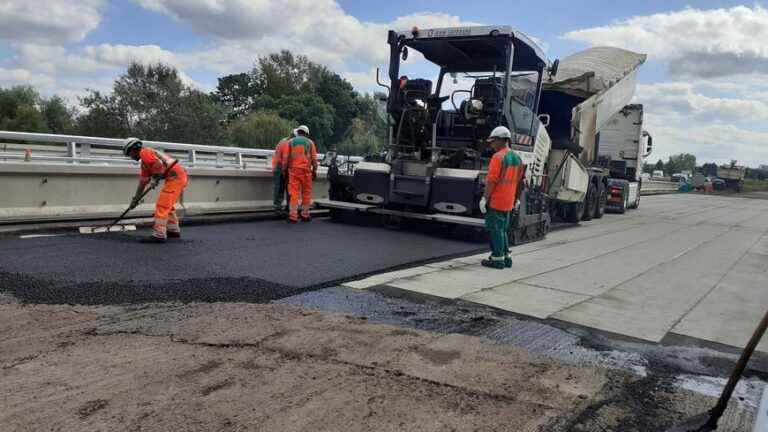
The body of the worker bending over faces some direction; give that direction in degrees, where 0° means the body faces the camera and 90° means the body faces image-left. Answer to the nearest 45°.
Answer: approximately 90°

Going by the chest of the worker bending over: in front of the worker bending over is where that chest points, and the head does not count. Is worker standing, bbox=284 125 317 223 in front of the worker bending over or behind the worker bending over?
behind

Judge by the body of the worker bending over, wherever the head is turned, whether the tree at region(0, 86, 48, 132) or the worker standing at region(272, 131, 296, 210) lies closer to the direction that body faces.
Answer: the tree

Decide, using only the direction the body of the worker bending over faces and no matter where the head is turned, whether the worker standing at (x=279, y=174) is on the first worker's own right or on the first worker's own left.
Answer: on the first worker's own right

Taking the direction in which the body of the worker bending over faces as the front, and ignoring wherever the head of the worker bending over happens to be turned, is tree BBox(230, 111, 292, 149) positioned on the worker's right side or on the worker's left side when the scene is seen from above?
on the worker's right side

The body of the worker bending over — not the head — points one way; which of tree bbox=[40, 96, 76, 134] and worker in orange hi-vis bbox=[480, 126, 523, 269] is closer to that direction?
the tree

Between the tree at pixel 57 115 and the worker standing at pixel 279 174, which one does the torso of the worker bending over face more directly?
the tree

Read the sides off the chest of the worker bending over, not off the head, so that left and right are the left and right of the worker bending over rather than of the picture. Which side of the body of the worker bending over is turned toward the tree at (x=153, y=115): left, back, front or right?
right

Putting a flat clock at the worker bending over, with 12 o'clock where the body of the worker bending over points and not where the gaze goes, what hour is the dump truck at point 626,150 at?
The dump truck is roughly at 5 o'clock from the worker bending over.

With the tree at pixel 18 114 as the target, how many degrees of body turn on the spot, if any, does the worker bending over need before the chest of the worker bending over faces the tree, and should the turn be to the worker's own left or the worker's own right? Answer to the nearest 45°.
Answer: approximately 90° to the worker's own right
